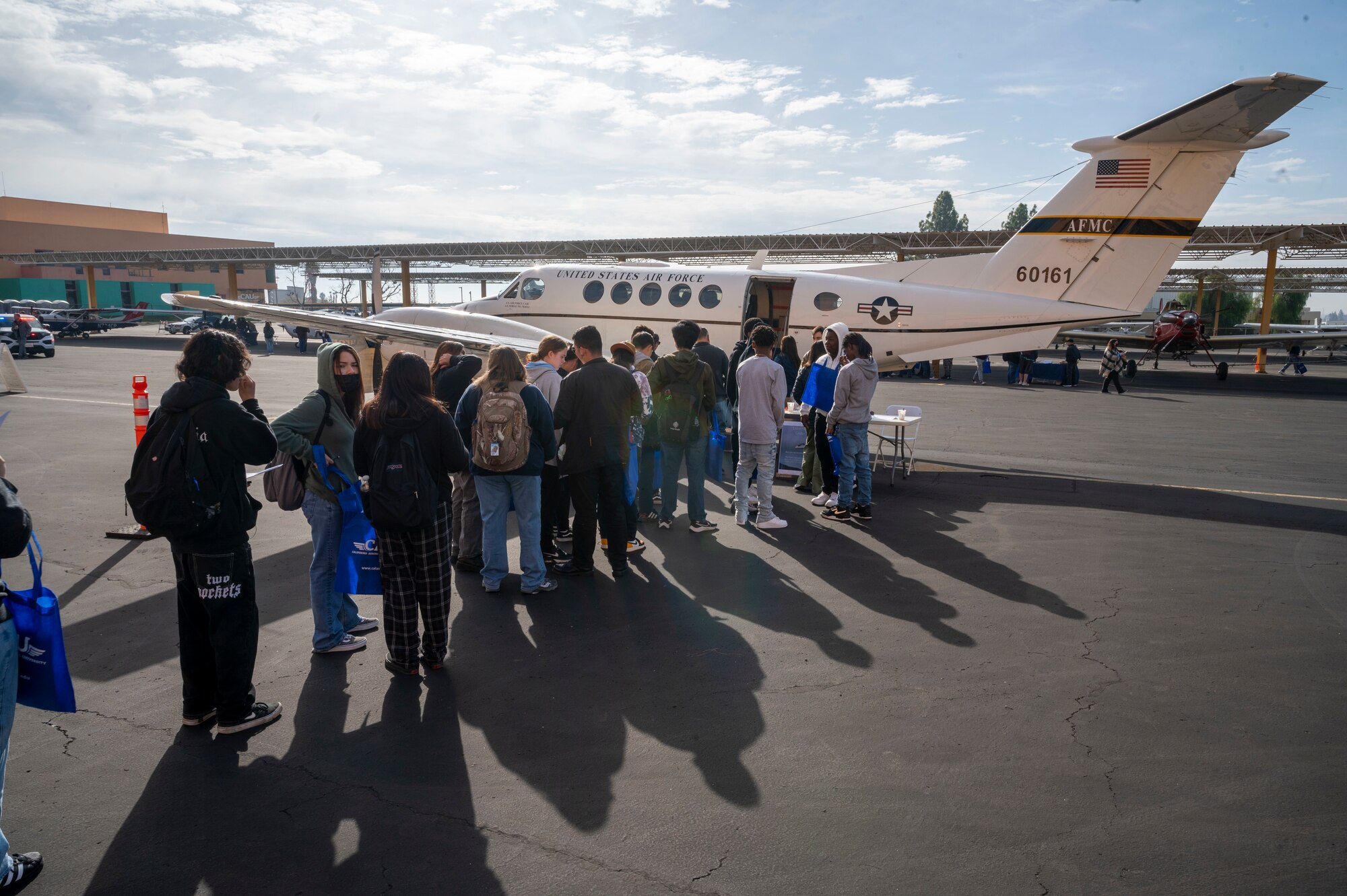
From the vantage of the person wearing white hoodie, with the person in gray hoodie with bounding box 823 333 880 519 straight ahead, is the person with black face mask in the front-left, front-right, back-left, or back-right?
front-right

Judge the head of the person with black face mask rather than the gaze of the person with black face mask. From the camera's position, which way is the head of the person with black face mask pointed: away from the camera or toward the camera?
toward the camera

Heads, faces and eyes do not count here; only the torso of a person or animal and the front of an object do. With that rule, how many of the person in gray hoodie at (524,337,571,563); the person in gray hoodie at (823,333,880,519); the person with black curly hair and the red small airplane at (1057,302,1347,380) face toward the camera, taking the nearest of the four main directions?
1

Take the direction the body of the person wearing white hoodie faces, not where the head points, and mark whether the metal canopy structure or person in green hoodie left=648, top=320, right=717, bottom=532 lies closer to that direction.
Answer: the person in green hoodie

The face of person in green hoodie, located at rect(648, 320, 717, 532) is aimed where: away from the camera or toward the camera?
away from the camera

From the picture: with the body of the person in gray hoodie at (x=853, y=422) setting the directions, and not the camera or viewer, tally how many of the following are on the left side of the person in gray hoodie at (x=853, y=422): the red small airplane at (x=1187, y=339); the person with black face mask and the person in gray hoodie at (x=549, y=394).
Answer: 2

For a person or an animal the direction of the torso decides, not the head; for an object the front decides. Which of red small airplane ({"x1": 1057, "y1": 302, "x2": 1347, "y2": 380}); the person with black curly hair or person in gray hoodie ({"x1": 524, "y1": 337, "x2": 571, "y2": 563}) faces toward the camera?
the red small airplane

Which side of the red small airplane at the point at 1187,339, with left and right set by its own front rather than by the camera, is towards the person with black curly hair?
front

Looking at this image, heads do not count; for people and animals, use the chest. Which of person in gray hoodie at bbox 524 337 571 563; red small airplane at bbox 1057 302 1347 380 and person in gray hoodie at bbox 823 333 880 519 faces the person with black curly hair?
the red small airplane

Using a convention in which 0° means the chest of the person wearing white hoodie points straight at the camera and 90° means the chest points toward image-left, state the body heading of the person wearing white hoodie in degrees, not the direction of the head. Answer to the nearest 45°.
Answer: approximately 45°

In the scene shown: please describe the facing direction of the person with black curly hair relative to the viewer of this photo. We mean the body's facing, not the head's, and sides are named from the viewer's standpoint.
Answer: facing away from the viewer and to the right of the viewer

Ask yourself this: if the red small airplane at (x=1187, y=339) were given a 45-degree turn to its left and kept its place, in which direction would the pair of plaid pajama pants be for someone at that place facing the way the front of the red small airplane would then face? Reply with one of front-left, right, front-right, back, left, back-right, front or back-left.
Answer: front-right

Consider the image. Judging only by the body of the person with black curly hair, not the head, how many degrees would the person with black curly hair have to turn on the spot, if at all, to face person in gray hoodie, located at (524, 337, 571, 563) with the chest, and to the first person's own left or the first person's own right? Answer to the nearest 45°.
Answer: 0° — they already face them

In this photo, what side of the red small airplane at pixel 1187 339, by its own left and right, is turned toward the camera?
front

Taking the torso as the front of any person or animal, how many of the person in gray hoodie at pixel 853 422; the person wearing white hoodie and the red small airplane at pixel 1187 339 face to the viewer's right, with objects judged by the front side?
0

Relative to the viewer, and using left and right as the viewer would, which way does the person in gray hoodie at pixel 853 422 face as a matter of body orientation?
facing away from the viewer and to the left of the viewer
